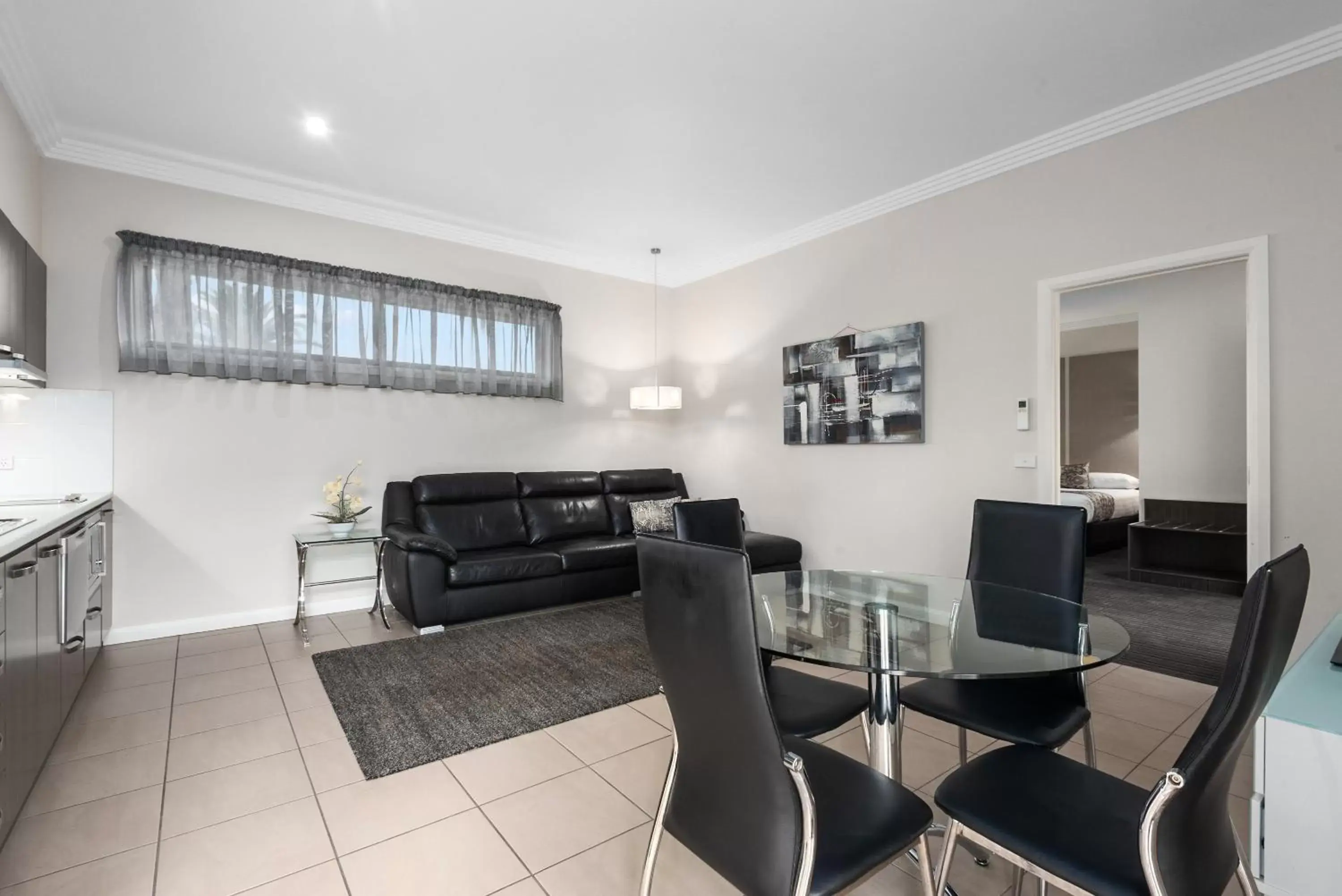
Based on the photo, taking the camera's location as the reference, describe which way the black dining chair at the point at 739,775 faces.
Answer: facing away from the viewer and to the right of the viewer

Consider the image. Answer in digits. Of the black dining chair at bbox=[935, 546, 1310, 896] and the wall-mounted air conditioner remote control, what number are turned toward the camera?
1

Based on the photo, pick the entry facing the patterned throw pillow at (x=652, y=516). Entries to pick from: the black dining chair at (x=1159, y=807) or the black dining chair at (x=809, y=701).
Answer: the black dining chair at (x=1159, y=807)

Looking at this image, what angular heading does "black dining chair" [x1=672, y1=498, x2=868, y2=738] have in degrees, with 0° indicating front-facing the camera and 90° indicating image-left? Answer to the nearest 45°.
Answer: approximately 315°

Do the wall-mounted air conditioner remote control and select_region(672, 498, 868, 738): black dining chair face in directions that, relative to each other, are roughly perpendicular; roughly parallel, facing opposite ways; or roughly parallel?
roughly perpendicular

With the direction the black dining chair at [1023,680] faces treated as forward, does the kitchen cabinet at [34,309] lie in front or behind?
in front

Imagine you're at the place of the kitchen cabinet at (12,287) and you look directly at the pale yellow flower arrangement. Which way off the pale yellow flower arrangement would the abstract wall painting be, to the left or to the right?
right

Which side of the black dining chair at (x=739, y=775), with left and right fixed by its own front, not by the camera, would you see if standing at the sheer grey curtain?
left

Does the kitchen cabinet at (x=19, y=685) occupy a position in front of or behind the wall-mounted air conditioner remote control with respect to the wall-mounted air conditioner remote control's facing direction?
in front

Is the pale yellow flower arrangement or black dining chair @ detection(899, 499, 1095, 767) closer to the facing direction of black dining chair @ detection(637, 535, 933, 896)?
the black dining chair

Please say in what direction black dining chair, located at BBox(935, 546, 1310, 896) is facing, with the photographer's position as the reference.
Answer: facing away from the viewer and to the left of the viewer

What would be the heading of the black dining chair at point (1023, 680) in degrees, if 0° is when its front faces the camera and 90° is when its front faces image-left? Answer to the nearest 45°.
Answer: approximately 45°
